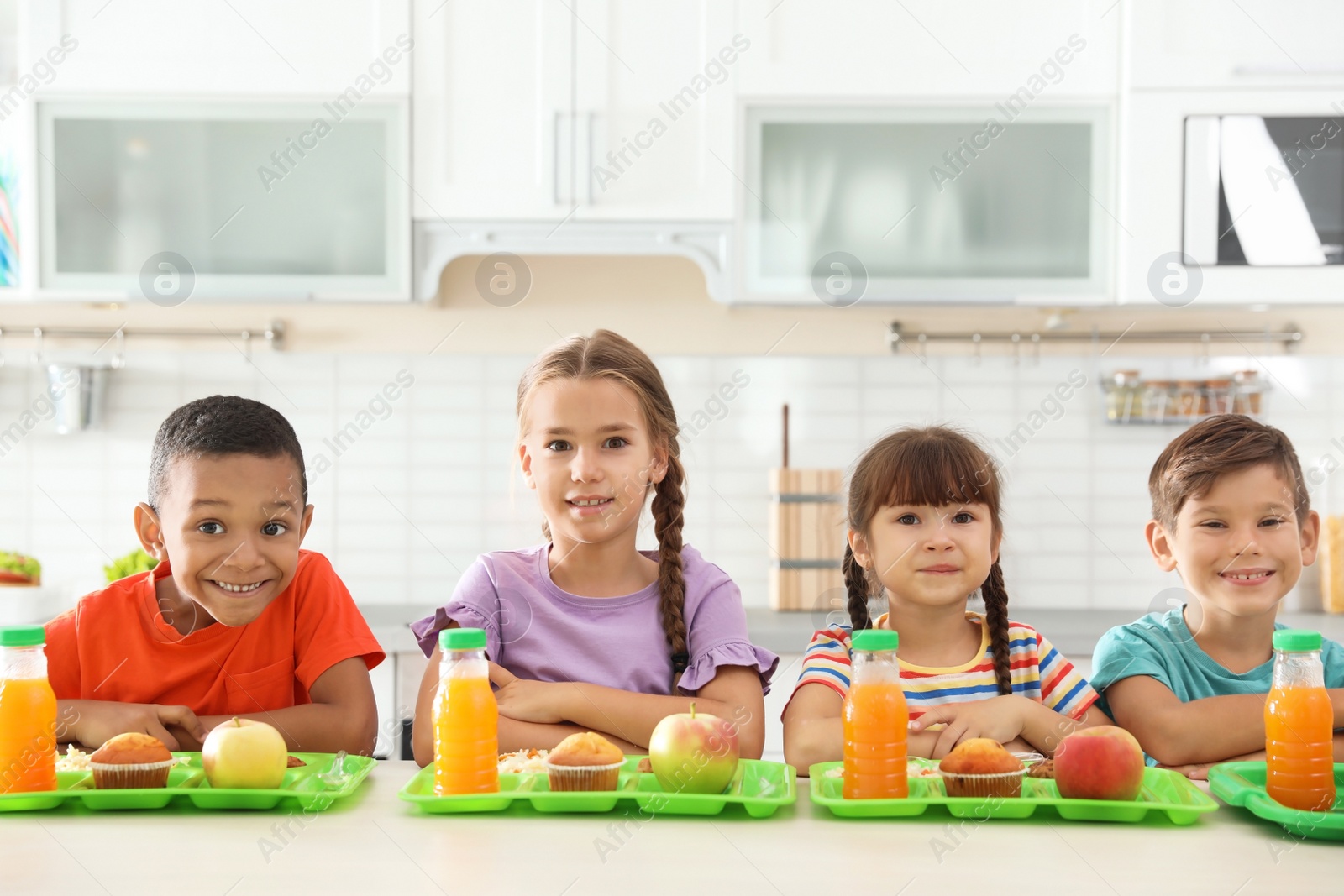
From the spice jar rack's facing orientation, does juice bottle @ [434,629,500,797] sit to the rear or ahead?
ahead

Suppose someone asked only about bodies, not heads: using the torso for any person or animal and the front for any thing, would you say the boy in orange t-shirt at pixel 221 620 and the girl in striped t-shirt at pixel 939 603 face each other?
no

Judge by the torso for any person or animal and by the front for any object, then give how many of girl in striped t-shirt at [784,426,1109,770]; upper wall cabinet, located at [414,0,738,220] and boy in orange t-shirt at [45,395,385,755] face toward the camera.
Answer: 3

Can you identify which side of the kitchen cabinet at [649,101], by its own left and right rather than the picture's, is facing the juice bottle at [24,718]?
front

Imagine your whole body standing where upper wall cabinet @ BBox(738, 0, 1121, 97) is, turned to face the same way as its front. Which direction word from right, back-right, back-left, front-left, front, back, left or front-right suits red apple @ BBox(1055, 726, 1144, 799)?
front

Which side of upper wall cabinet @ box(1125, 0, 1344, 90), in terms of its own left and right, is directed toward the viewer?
front

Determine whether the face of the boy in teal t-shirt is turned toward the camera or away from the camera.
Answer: toward the camera

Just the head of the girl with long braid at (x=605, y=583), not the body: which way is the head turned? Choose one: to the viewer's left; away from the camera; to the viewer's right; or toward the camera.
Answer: toward the camera

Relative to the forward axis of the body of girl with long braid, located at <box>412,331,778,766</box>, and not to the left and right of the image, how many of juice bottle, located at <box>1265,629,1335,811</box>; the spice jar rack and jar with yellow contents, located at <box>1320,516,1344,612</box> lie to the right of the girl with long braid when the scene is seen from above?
0

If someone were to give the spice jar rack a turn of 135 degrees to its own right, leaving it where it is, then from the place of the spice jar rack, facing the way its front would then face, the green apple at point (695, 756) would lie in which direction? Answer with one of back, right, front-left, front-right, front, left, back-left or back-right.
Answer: back-left

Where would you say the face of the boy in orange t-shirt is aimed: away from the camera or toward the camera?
toward the camera

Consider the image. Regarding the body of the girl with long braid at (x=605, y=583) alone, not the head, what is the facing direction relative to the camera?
toward the camera

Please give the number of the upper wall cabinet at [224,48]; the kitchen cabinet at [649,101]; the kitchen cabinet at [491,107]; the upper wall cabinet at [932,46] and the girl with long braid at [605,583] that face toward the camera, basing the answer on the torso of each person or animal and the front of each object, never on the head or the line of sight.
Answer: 5

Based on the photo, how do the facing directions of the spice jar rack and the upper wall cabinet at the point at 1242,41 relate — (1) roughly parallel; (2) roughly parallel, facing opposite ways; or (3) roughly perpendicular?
roughly parallel

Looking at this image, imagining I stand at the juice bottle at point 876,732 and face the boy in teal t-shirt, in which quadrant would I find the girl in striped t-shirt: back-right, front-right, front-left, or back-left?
front-left

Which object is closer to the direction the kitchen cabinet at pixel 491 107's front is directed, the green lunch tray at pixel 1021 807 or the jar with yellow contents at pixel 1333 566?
the green lunch tray

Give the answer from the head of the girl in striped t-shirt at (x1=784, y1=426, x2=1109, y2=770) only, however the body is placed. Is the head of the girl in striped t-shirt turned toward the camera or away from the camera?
toward the camera

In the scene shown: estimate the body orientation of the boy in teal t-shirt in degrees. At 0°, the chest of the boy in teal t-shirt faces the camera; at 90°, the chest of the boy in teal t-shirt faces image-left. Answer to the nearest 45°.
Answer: approximately 0°

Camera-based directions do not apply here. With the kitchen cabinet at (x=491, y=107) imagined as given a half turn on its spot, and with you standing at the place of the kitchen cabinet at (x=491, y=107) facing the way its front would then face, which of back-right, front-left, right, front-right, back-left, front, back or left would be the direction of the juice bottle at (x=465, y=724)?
back

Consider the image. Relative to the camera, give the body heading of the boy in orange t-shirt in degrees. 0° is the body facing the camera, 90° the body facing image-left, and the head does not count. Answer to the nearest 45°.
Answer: approximately 0°
